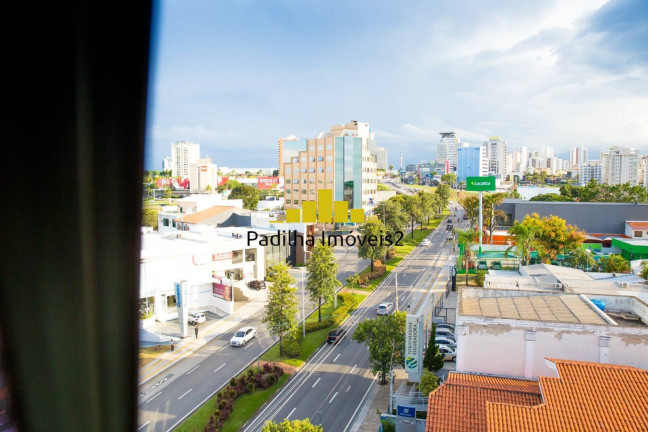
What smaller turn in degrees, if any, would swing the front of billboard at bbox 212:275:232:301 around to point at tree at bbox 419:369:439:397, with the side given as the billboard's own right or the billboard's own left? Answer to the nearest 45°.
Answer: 0° — it already faces it

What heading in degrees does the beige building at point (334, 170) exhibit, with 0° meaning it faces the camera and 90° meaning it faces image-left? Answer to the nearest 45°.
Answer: approximately 0°

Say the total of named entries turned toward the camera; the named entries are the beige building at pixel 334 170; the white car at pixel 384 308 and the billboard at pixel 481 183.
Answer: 2

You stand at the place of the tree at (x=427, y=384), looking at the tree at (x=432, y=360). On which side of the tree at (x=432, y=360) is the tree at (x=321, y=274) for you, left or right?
left

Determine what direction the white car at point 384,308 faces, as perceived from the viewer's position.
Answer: facing away from the viewer and to the right of the viewer

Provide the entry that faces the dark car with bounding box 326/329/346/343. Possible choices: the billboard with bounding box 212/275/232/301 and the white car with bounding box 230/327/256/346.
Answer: the billboard

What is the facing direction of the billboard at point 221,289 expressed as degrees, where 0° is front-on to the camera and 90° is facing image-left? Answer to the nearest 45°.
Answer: approximately 315°
